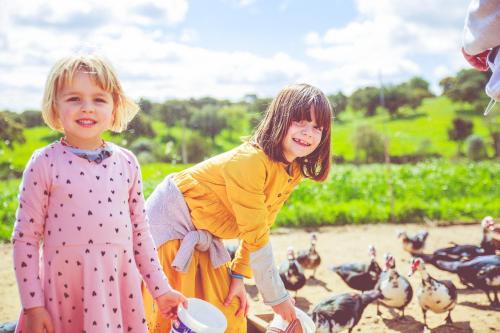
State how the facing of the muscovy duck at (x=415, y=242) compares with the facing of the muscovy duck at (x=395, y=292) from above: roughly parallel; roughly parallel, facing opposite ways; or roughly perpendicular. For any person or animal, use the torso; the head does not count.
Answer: roughly perpendicular

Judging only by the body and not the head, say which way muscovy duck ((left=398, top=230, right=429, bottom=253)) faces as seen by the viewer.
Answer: to the viewer's left

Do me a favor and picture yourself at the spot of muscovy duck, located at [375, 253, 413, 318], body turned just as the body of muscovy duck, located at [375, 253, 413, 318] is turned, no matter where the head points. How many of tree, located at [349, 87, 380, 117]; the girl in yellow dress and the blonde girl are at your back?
1

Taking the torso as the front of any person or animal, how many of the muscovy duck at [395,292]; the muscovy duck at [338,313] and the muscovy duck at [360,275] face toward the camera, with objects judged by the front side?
1

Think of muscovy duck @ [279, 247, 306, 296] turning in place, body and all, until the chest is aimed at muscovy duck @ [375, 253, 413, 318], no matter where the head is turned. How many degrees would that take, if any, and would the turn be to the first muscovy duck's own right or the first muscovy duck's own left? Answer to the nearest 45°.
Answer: approximately 45° to the first muscovy duck's own left

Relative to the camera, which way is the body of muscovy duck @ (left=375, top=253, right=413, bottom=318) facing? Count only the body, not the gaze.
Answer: toward the camera

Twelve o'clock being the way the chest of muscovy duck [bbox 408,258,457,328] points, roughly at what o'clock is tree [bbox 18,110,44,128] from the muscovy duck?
The tree is roughly at 2 o'clock from the muscovy duck.

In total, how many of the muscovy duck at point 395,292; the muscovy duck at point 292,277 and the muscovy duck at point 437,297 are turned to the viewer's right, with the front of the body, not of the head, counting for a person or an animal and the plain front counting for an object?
0

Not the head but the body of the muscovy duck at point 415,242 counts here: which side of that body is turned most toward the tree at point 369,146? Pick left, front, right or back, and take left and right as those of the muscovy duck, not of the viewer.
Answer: right
